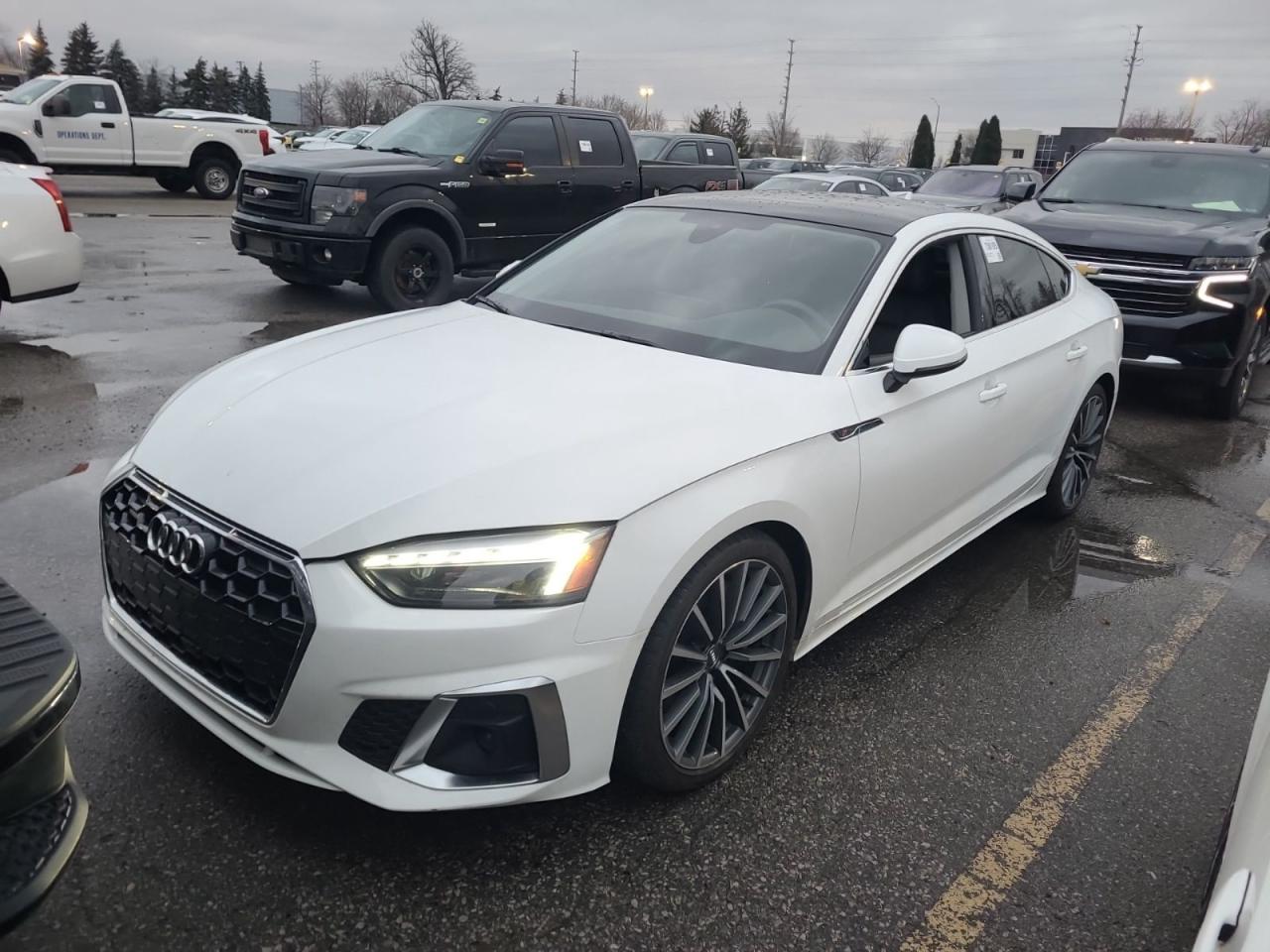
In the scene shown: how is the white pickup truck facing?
to the viewer's left

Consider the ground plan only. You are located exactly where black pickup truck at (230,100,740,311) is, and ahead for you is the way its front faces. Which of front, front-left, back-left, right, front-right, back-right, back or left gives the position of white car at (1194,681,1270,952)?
front-left

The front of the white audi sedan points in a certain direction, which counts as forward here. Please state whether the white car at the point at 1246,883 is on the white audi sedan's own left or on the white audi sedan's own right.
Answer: on the white audi sedan's own left

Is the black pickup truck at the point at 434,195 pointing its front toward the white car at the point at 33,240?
yes

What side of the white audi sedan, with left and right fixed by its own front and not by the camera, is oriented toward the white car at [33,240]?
right

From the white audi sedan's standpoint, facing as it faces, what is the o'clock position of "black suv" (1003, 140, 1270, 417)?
The black suv is roughly at 6 o'clock from the white audi sedan.

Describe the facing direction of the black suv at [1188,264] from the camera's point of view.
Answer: facing the viewer and to the left of the viewer

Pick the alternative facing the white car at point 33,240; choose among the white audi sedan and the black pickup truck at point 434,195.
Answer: the black pickup truck

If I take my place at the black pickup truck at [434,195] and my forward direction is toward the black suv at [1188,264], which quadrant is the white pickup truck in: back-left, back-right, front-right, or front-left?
back-left

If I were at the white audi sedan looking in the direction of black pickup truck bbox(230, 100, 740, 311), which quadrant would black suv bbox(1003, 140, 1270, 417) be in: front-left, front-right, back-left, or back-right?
front-right

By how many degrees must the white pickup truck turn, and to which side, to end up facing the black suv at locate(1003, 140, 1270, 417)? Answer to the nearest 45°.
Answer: approximately 135° to its left
